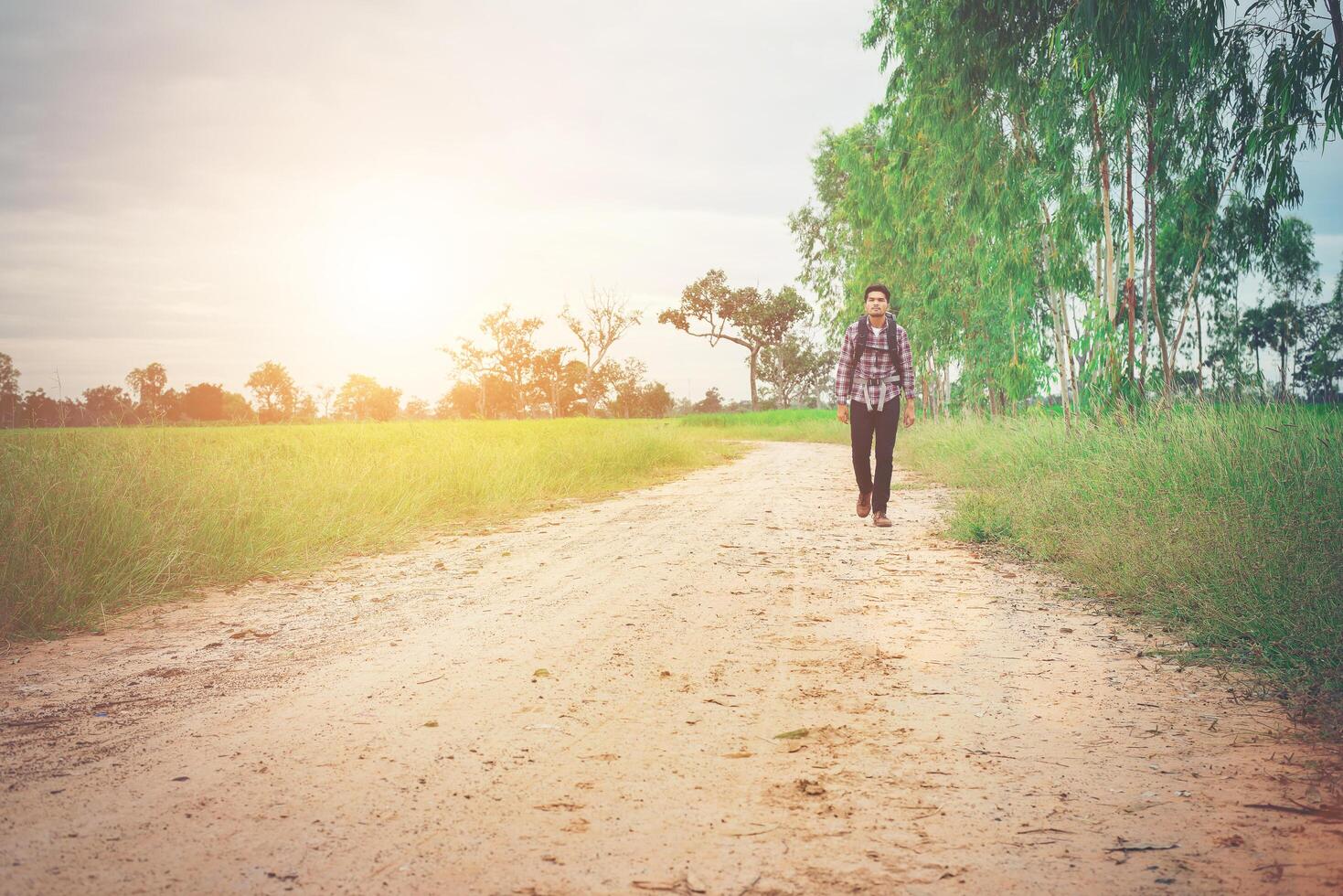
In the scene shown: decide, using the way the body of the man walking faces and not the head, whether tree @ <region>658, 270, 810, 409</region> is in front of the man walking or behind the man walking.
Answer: behind

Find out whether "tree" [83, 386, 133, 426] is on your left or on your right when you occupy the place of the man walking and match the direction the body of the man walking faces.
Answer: on your right

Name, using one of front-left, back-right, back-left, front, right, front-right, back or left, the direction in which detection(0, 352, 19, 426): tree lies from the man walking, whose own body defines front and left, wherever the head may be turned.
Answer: right

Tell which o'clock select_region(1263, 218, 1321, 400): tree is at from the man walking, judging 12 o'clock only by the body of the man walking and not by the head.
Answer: The tree is roughly at 7 o'clock from the man walking.

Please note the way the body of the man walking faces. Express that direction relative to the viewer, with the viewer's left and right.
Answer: facing the viewer

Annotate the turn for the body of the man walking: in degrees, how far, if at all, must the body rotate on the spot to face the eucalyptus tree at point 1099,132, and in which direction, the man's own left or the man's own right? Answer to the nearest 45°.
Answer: approximately 135° to the man's own left

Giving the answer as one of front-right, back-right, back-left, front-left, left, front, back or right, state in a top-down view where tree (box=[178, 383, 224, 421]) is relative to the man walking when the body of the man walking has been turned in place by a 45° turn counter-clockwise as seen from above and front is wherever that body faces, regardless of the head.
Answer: back

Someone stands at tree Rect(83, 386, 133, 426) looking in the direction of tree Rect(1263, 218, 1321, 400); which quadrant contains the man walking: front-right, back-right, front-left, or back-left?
front-right
